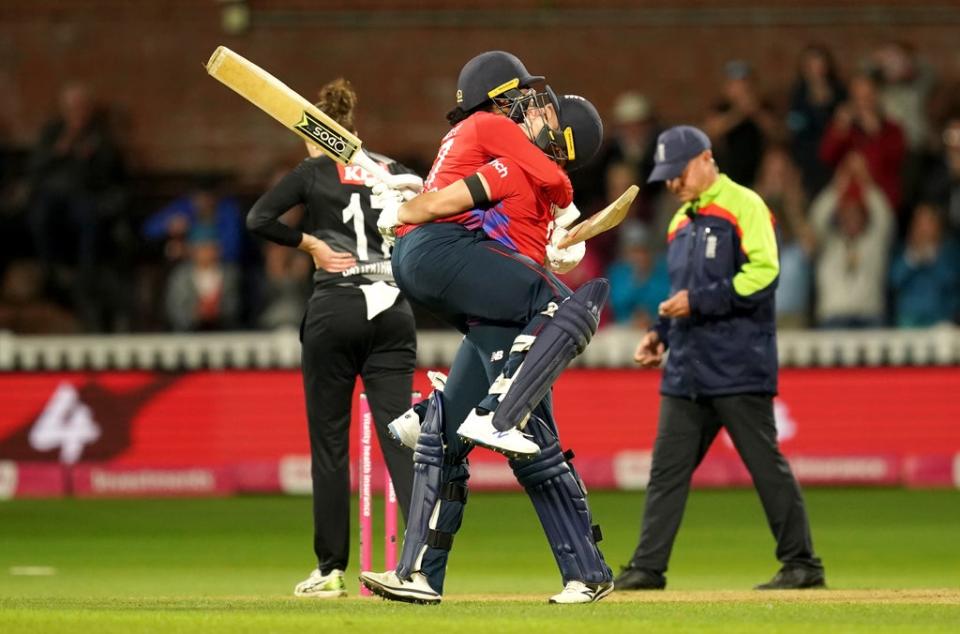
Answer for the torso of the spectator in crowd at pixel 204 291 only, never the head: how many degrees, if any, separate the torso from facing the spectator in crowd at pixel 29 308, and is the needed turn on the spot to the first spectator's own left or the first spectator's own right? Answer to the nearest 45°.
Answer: approximately 135° to the first spectator's own right

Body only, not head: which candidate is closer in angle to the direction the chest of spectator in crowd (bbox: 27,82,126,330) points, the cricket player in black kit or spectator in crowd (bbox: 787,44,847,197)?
the cricket player in black kit

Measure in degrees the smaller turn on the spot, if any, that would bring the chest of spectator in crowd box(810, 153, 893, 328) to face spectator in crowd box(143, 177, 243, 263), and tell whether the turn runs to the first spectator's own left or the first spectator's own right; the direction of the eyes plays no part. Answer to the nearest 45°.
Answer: approximately 90° to the first spectator's own right

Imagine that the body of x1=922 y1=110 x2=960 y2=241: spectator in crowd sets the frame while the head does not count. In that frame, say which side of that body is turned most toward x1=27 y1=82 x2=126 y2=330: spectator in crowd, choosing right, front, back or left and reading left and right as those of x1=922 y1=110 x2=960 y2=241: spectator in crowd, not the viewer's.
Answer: right

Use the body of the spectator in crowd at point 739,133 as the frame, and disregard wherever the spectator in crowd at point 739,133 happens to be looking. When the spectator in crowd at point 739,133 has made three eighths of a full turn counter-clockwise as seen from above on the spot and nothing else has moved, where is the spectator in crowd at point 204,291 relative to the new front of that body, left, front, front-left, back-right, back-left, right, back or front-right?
back-left
